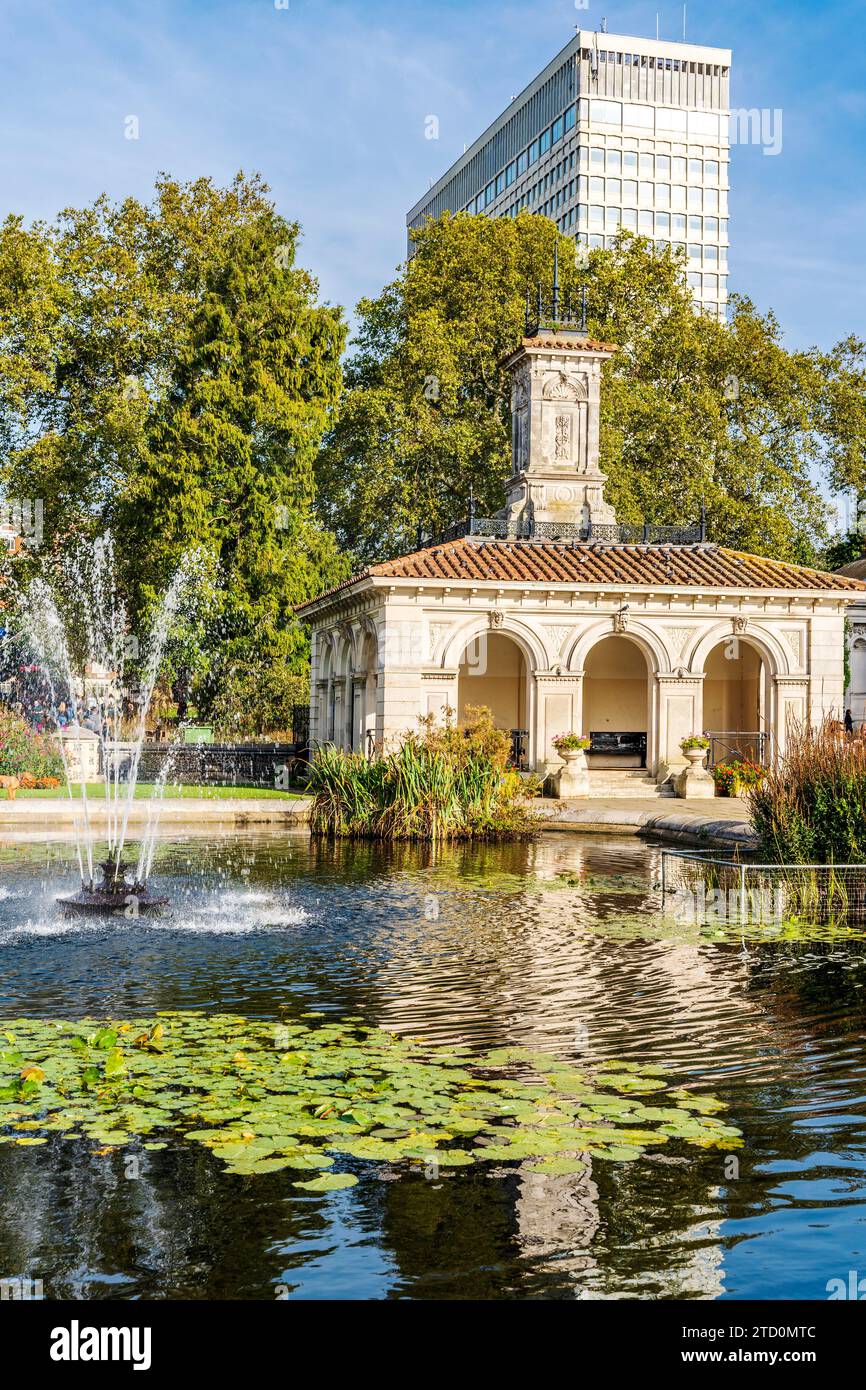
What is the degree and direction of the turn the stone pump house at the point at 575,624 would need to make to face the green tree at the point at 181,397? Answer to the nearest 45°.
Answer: approximately 135° to its right

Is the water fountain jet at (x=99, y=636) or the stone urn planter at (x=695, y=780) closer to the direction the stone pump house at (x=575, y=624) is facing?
the stone urn planter

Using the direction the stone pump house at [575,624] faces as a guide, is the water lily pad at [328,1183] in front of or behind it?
in front

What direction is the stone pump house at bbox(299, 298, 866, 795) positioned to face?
toward the camera

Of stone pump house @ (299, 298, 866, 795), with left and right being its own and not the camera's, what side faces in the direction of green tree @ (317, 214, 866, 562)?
back

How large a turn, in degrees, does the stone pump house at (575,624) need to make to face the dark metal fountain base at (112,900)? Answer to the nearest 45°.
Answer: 0° — it already faces it

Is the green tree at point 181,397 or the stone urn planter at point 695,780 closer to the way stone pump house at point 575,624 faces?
the stone urn planter

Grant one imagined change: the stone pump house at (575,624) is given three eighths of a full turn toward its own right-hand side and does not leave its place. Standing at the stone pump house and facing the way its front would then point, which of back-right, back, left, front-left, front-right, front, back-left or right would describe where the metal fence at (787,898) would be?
back-left

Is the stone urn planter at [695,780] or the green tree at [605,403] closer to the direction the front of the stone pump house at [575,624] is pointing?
the stone urn planter

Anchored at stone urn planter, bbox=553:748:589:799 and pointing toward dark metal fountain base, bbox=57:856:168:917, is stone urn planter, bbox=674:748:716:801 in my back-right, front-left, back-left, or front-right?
back-left
